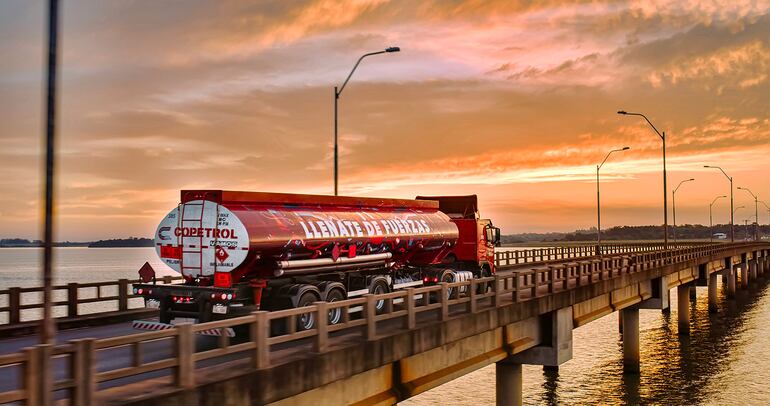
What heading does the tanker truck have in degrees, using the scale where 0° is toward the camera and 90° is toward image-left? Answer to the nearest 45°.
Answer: approximately 225°

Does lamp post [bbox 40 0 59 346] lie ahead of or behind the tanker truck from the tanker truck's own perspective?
behind
